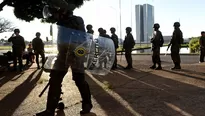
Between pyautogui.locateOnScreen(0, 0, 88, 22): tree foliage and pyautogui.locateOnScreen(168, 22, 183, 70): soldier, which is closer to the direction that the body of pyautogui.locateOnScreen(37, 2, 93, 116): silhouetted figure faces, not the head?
the tree foliage

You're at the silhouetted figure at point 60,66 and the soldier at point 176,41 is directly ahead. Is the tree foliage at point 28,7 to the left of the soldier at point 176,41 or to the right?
left

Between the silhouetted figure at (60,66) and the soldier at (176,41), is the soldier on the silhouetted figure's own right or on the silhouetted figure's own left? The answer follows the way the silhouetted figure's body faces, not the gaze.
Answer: on the silhouetted figure's own right

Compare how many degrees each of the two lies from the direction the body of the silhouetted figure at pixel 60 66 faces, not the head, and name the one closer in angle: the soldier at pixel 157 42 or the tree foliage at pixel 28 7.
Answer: the tree foliage

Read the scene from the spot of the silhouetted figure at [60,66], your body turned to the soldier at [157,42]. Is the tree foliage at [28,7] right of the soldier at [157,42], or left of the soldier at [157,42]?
left
